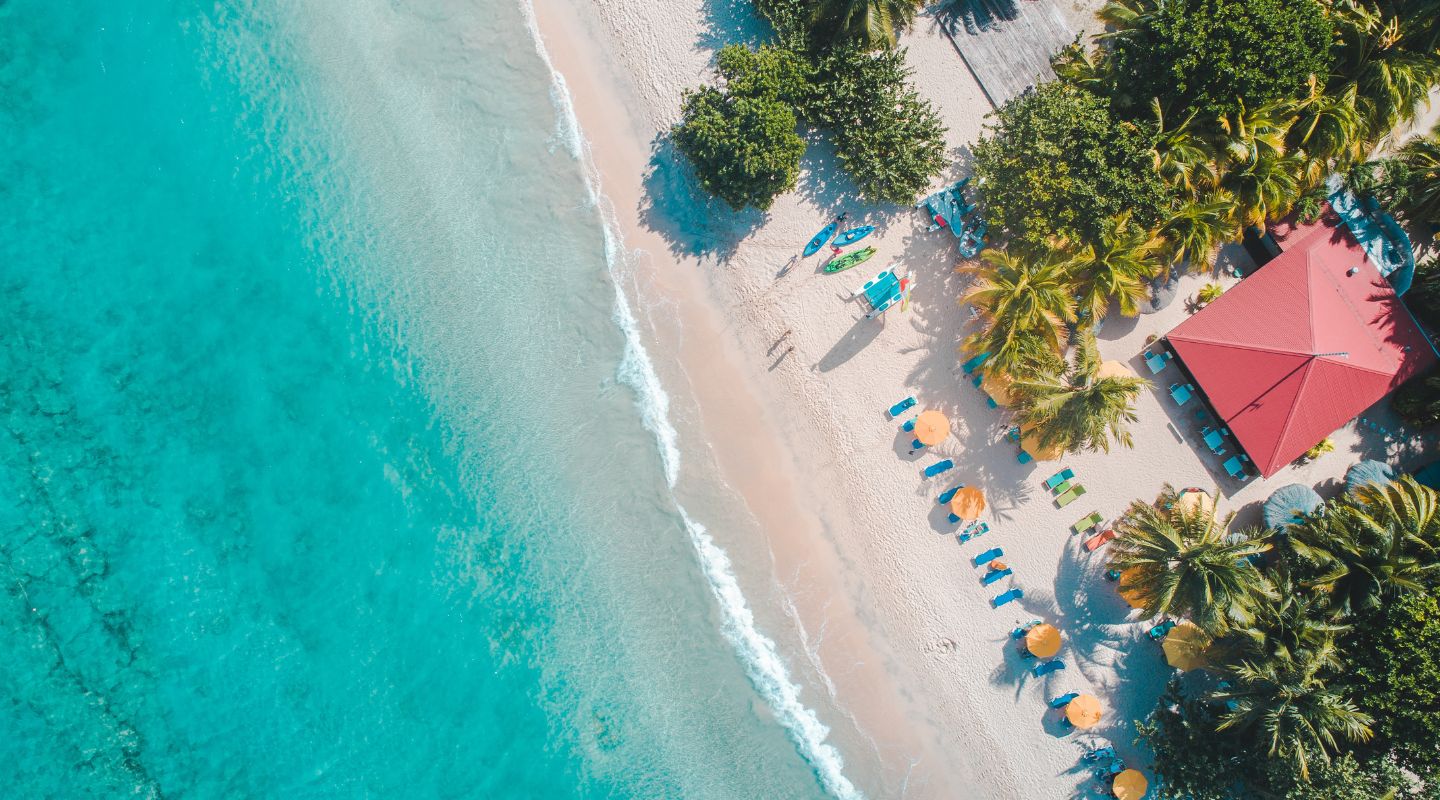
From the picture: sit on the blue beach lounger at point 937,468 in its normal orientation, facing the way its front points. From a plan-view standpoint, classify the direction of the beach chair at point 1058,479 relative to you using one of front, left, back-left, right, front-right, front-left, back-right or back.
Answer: back-left

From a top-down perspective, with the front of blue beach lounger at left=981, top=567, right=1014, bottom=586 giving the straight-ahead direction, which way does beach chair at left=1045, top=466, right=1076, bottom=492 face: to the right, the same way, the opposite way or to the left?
the same way

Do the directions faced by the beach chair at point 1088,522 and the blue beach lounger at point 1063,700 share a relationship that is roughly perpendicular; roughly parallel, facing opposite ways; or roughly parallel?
roughly parallel

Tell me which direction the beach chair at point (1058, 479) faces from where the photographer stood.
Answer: facing the viewer and to the left of the viewer

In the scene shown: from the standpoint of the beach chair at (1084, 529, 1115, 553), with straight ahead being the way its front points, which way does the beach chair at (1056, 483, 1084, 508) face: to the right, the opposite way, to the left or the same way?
the same way

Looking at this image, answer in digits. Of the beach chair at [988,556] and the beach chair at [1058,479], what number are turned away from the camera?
0

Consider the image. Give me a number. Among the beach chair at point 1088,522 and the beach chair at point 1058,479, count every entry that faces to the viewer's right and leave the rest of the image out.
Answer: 0

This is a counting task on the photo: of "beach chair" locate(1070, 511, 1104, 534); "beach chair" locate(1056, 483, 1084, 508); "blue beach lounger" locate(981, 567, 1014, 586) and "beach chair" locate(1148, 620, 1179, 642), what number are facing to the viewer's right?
0

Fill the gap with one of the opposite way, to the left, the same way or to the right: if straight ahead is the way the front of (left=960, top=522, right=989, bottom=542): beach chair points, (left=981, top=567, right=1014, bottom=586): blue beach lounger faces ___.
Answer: the same way
